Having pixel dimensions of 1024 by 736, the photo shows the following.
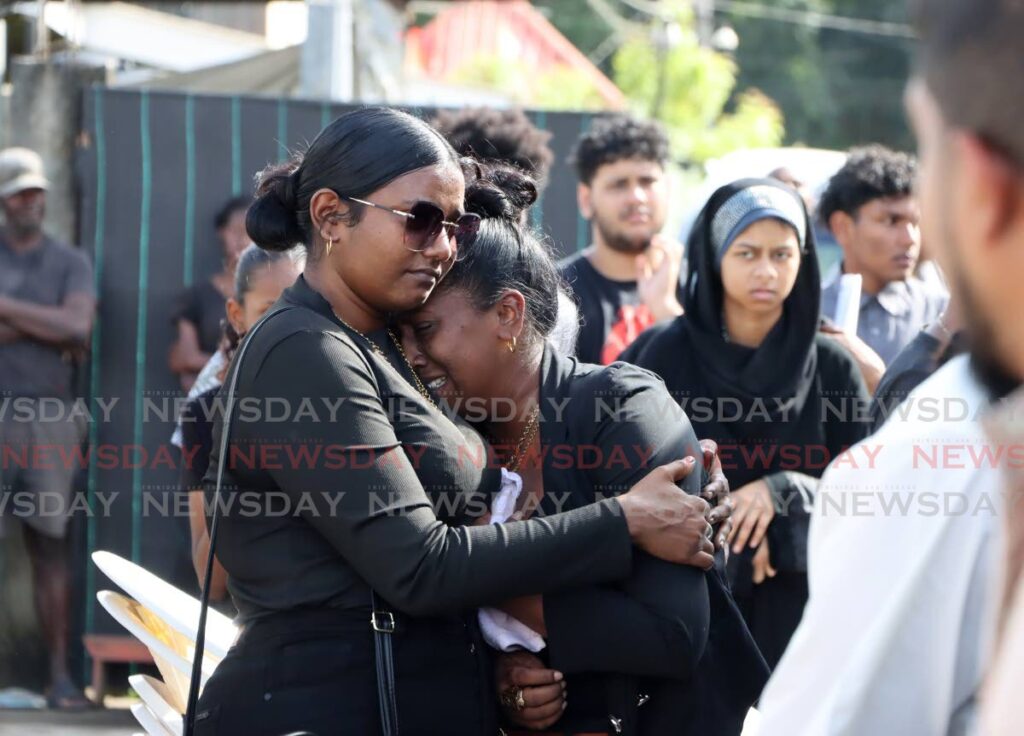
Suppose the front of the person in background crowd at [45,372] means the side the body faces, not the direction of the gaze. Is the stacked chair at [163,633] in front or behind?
in front

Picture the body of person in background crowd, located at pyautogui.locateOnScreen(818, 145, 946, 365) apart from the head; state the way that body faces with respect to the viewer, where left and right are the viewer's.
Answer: facing the viewer and to the right of the viewer

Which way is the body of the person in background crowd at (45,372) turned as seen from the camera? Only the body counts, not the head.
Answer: toward the camera

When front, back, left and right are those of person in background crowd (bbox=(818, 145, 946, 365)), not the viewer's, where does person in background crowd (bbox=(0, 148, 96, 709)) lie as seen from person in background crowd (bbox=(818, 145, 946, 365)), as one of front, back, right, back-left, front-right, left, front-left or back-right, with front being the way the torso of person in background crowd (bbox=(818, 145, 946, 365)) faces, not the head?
back-right

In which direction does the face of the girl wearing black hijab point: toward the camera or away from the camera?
toward the camera

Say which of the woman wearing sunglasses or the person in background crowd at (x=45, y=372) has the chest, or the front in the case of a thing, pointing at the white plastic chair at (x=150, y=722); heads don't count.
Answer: the person in background crowd

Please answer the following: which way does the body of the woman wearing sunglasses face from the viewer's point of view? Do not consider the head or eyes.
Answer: to the viewer's right

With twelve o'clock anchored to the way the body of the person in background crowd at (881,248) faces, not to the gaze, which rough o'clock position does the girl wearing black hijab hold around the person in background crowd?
The girl wearing black hijab is roughly at 2 o'clock from the person in background crowd.

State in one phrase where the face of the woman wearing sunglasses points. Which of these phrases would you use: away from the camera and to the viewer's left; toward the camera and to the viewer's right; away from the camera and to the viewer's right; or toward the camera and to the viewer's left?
toward the camera and to the viewer's right

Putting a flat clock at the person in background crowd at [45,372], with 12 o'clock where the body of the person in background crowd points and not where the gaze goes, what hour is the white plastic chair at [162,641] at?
The white plastic chair is roughly at 12 o'clock from the person in background crowd.

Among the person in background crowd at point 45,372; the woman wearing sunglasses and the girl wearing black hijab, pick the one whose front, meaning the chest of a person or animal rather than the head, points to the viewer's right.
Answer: the woman wearing sunglasses

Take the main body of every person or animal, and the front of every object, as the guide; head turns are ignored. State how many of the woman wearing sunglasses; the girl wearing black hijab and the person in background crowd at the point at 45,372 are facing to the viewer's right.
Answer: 1

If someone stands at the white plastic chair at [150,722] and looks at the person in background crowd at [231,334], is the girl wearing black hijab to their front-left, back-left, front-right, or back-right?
front-right

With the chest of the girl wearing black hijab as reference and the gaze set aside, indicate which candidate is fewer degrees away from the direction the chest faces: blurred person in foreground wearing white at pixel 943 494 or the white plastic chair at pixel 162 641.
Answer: the blurred person in foreground wearing white

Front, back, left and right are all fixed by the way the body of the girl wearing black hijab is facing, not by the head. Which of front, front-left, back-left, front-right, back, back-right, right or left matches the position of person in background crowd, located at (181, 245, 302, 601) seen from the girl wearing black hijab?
right

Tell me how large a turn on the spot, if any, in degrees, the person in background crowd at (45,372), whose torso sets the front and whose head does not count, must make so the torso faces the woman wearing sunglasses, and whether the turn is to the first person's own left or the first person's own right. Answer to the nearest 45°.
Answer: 0° — they already face them
